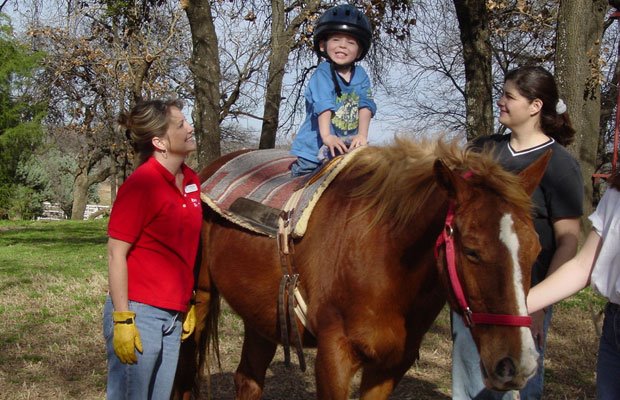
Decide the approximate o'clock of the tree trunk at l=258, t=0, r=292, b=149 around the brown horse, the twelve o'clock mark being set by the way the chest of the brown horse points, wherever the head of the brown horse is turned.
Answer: The tree trunk is roughly at 7 o'clock from the brown horse.

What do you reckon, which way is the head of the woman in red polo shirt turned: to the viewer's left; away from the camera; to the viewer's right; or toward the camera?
to the viewer's right

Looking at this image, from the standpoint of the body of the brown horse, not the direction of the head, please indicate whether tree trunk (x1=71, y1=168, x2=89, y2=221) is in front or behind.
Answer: behind

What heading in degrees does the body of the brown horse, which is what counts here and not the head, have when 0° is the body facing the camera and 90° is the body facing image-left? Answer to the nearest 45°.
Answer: approximately 315°

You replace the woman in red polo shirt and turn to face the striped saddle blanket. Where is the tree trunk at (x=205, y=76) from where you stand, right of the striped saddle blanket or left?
left

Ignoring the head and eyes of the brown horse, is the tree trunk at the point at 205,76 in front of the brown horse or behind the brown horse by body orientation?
behind

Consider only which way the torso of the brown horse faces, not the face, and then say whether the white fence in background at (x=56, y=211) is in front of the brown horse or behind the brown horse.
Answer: behind

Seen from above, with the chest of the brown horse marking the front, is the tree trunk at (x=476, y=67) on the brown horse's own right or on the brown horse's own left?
on the brown horse's own left
